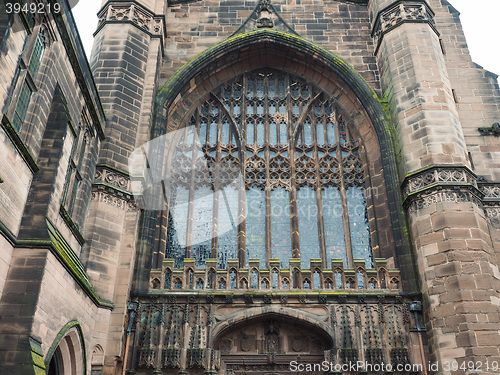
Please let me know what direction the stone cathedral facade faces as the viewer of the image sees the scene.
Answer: facing the viewer
